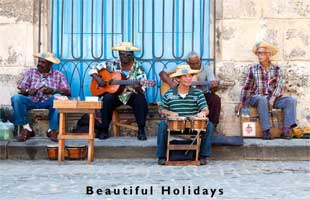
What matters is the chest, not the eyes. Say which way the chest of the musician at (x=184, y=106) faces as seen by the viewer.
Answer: toward the camera

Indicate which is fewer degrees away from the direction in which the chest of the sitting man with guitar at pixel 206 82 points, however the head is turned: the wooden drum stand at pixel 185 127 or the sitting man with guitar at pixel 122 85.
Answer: the wooden drum stand

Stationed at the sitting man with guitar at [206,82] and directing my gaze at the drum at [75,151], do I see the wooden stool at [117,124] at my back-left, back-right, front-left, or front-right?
front-right

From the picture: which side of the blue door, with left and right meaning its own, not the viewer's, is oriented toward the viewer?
front

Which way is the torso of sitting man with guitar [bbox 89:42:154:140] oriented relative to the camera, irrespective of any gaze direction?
toward the camera

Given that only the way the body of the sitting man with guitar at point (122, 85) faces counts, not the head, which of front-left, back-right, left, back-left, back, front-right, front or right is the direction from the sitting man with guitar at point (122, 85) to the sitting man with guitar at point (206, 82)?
left

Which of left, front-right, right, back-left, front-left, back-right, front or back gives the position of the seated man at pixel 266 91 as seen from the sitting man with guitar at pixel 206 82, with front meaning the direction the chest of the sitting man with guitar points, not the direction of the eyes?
left

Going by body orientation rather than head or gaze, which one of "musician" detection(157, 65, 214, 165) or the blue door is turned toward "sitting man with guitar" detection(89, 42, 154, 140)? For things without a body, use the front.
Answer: the blue door

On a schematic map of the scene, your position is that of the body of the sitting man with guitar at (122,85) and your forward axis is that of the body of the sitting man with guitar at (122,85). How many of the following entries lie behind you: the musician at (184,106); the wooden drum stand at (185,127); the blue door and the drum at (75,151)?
1

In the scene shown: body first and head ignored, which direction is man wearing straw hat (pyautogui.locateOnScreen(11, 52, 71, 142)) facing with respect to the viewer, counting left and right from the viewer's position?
facing the viewer

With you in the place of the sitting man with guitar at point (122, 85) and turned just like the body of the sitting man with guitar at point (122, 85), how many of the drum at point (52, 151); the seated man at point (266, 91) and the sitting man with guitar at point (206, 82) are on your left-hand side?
2

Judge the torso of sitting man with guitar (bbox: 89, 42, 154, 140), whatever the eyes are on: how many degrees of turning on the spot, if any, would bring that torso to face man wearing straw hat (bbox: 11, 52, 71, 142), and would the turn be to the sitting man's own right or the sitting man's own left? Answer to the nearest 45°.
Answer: approximately 90° to the sitting man's own right

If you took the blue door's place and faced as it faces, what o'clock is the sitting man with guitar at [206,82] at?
The sitting man with guitar is roughly at 10 o'clock from the blue door.
